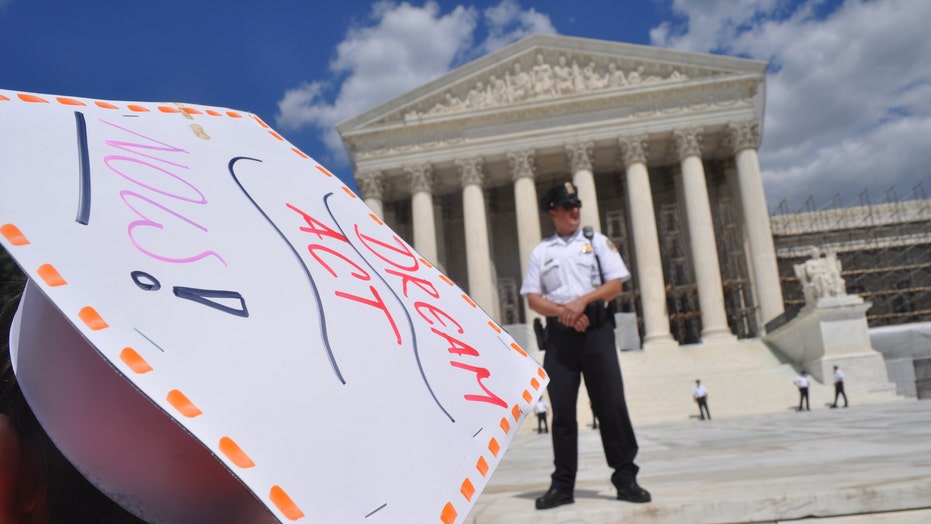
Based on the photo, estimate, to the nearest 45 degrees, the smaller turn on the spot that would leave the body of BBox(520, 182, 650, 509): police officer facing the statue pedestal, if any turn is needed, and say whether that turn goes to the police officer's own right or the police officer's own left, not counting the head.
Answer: approximately 135° to the police officer's own left

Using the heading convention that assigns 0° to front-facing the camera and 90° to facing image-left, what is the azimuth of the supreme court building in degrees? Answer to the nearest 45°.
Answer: approximately 0°

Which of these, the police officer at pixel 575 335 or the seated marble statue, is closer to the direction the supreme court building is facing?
the police officer

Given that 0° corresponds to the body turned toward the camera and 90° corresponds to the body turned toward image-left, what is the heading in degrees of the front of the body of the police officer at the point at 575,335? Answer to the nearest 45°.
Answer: approximately 0°

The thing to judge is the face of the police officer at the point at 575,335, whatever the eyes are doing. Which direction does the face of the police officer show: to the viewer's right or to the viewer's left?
to the viewer's right

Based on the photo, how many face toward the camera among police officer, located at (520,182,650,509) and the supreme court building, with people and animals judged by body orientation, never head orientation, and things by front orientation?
2

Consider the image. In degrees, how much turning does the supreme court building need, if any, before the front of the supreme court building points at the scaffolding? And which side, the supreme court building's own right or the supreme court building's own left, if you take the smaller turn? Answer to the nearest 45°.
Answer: approximately 135° to the supreme court building's own left

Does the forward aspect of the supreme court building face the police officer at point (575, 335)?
yes
